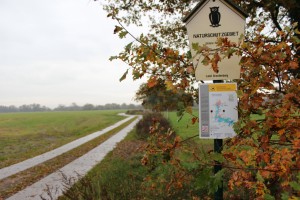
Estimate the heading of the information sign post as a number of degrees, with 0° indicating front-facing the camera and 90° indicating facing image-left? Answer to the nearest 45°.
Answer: approximately 0°
